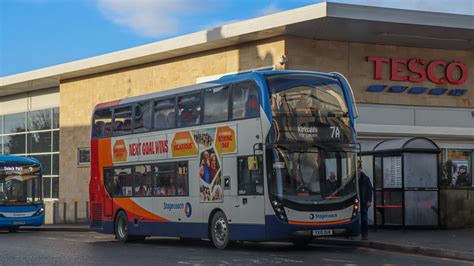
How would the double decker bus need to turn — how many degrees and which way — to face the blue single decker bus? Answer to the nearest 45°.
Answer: approximately 180°

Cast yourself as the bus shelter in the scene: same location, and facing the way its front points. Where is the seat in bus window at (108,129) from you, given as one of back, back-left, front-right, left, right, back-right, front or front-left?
front-right

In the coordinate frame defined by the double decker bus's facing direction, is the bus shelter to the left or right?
on its left

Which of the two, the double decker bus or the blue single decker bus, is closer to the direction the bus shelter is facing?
the double decker bus

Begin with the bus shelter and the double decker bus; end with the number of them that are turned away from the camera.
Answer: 0

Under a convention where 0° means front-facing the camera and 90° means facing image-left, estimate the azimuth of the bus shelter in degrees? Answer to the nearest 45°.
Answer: approximately 45°

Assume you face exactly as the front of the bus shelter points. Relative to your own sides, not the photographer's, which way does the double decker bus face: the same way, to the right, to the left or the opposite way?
to the left

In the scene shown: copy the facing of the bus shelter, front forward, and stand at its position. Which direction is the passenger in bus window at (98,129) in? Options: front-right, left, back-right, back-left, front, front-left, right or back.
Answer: front-right
